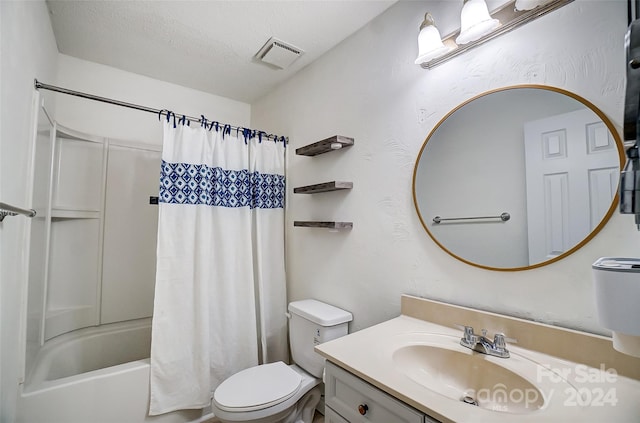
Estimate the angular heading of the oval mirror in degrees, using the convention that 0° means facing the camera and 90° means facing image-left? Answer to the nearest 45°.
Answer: approximately 45°

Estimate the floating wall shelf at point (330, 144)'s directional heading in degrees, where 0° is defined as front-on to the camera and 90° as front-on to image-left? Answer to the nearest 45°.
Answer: approximately 45°

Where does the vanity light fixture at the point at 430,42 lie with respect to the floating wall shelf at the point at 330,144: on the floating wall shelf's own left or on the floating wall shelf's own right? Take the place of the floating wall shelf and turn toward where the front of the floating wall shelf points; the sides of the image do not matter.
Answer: on the floating wall shelf's own left
